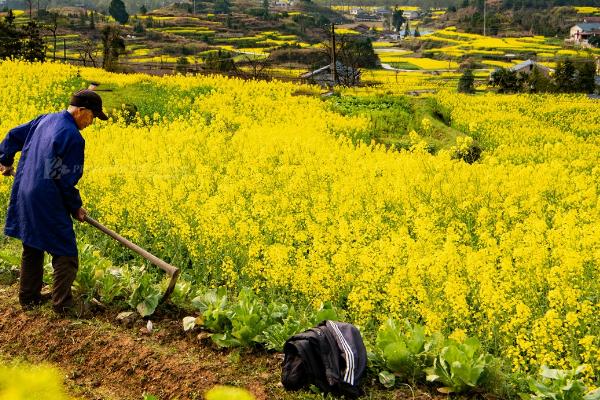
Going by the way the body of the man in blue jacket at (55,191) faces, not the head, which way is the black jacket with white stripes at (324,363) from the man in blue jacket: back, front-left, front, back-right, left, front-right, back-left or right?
right

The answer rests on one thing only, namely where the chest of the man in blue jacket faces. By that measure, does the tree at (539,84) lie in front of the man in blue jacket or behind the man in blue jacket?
in front

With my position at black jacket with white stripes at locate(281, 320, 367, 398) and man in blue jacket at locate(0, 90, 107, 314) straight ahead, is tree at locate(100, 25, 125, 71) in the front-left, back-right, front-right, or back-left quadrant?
front-right

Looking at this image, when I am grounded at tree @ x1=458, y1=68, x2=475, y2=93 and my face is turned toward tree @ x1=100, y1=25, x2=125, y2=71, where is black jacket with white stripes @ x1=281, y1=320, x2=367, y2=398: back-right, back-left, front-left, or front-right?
front-left

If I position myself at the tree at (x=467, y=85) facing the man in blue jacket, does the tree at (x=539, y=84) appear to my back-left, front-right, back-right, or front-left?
back-left

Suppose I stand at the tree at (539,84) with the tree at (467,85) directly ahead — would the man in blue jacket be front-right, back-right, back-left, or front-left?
front-left

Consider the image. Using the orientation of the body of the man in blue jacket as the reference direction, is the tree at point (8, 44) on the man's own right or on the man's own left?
on the man's own left

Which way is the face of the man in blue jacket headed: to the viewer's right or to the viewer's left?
to the viewer's right

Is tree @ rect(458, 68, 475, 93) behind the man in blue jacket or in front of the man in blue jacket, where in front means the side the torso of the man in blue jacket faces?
in front

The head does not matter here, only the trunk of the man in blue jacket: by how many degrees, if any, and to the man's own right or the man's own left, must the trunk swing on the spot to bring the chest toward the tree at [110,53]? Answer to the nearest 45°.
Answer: approximately 45° to the man's own left

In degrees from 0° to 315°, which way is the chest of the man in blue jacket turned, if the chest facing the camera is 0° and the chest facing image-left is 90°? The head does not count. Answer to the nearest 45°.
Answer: approximately 225°

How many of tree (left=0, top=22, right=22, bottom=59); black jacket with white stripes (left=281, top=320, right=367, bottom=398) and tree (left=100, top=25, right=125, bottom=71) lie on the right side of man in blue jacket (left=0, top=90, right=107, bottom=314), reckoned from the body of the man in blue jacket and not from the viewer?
1
